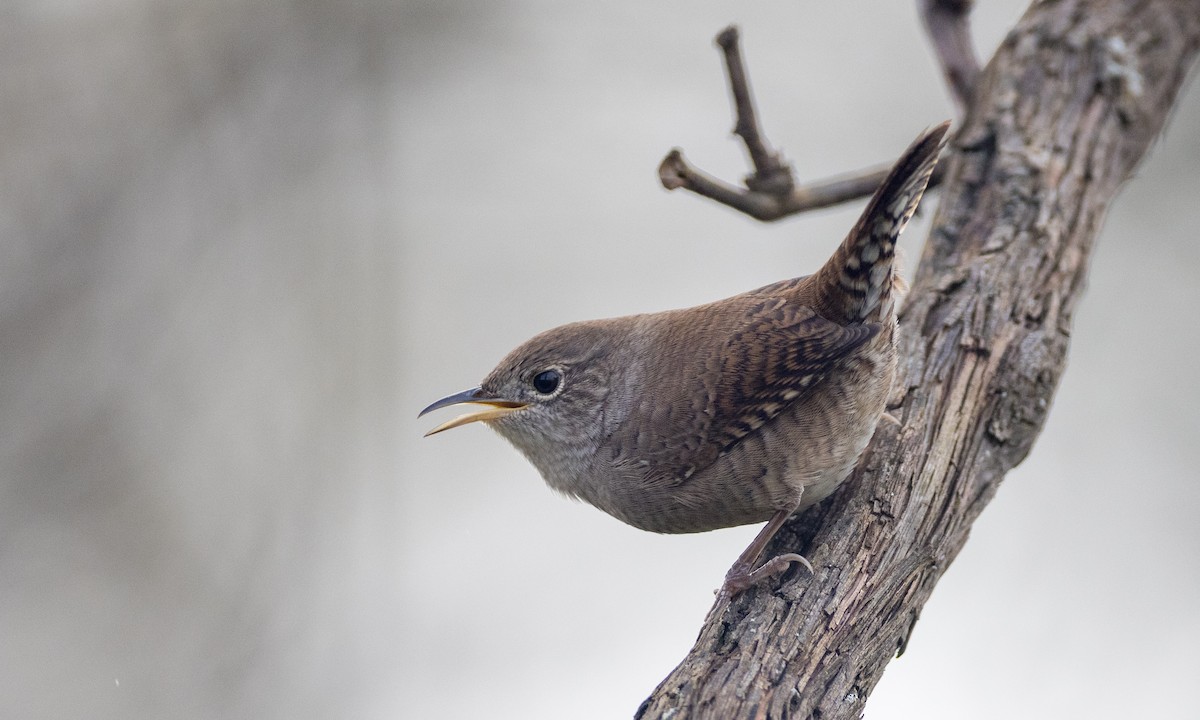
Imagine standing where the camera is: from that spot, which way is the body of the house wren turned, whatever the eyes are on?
to the viewer's left

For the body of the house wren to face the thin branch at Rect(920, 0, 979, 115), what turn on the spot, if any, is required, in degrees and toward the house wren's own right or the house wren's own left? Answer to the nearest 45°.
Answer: approximately 135° to the house wren's own right
